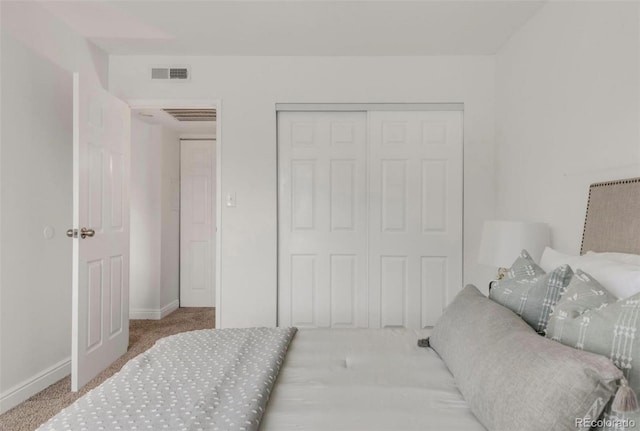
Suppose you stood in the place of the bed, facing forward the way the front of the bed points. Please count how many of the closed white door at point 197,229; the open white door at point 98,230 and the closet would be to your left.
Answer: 0

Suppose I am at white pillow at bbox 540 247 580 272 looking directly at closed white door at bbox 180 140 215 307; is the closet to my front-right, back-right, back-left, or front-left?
front-right

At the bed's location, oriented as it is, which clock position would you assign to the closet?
The closet is roughly at 3 o'clock from the bed.

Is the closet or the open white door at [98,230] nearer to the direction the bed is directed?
the open white door

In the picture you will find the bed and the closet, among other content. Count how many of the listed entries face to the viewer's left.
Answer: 1

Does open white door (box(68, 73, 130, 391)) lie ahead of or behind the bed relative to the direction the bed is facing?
ahead

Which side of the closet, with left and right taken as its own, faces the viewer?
front

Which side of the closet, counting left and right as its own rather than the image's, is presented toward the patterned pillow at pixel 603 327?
front

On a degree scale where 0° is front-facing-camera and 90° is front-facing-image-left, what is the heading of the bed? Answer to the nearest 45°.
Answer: approximately 90°

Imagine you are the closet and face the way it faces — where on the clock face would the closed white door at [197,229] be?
The closed white door is roughly at 4 o'clock from the closet.

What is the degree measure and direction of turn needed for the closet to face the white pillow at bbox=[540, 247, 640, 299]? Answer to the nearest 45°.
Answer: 0° — it already faces it

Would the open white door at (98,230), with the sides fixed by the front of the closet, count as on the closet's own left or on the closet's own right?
on the closet's own right

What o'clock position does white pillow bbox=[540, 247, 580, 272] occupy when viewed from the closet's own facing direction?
The white pillow is roughly at 11 o'clock from the closet.

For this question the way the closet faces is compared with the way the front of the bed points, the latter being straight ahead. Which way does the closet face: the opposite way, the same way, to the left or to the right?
to the left
